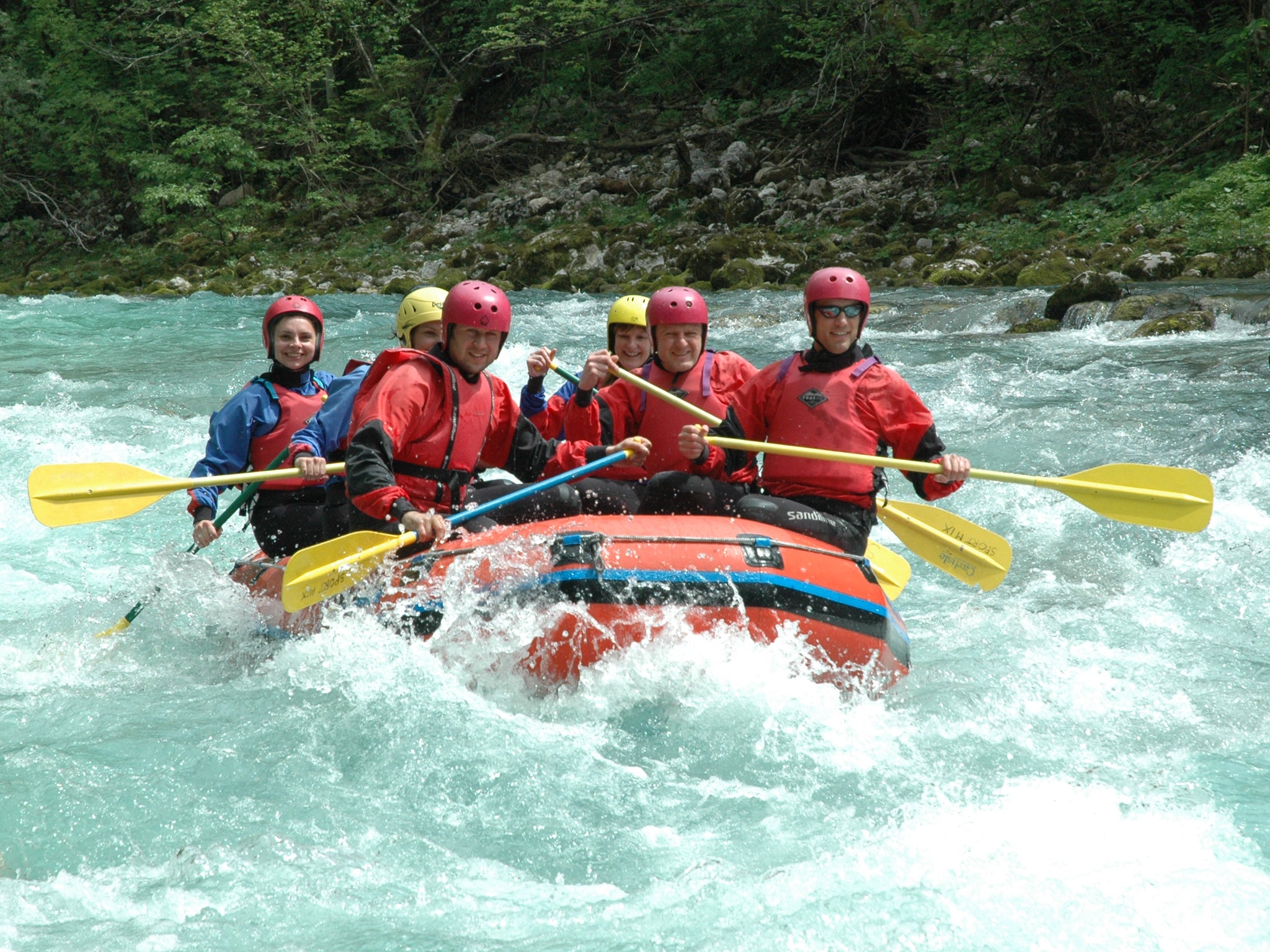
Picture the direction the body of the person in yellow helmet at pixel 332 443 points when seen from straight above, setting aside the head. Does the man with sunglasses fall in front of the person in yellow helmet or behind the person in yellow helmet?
in front

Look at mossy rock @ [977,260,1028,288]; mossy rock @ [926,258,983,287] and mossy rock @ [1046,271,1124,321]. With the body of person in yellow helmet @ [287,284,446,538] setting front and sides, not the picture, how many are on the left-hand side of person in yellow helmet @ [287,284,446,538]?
3

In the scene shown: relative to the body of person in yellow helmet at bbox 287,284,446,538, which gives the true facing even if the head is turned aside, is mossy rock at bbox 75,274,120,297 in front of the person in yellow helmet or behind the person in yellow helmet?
behind

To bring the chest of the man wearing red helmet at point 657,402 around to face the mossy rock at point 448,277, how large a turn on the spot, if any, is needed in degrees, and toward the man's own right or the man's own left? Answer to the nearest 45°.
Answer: approximately 180°

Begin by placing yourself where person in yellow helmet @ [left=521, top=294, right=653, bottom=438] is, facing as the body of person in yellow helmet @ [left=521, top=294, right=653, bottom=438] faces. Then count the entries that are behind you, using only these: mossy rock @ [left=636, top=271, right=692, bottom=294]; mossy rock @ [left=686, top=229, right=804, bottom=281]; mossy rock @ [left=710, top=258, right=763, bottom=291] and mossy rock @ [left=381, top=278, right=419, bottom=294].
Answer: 4

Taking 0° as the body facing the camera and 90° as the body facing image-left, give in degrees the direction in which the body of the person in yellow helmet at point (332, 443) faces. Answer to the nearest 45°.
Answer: approximately 315°

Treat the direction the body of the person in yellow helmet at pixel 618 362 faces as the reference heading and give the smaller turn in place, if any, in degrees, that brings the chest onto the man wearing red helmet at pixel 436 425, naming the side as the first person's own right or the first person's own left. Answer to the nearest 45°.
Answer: approximately 45° to the first person's own right

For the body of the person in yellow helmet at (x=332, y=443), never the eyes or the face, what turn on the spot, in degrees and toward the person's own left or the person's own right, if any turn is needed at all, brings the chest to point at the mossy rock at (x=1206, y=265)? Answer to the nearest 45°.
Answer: approximately 90° to the person's own left

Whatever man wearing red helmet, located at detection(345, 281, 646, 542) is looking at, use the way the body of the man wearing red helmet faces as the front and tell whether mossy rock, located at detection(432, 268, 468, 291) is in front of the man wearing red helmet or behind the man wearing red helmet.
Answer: behind
